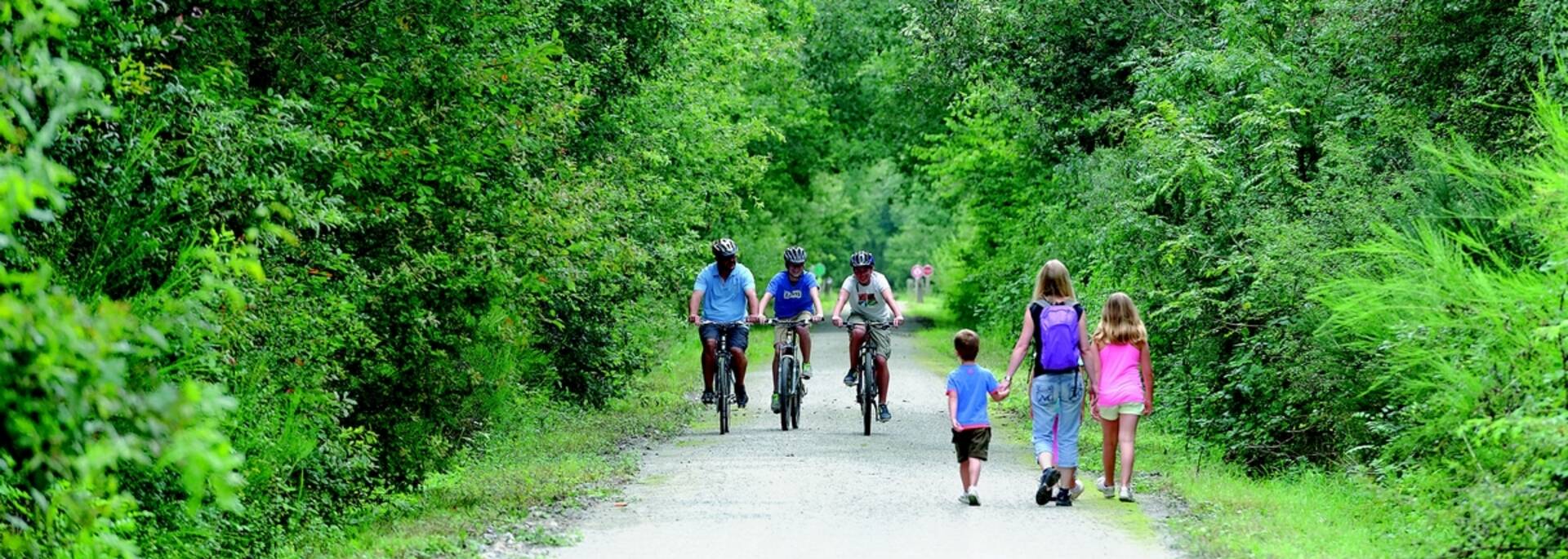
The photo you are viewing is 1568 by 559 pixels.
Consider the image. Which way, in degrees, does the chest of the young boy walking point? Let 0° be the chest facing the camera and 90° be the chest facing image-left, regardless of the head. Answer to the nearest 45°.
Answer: approximately 180°

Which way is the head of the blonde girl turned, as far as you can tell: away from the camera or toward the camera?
away from the camera

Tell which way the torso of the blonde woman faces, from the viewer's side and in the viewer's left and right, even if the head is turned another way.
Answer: facing away from the viewer

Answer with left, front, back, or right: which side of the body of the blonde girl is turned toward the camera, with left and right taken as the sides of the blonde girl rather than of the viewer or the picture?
back

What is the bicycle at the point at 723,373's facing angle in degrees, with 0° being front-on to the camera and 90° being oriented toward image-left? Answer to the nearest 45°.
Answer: approximately 0°

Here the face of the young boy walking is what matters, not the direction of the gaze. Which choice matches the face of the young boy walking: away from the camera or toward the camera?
away from the camera

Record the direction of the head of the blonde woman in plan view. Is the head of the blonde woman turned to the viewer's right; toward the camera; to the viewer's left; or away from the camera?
away from the camera

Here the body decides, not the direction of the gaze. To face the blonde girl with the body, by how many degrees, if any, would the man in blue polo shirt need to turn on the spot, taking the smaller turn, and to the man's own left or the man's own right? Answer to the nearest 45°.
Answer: approximately 45° to the man's own left
